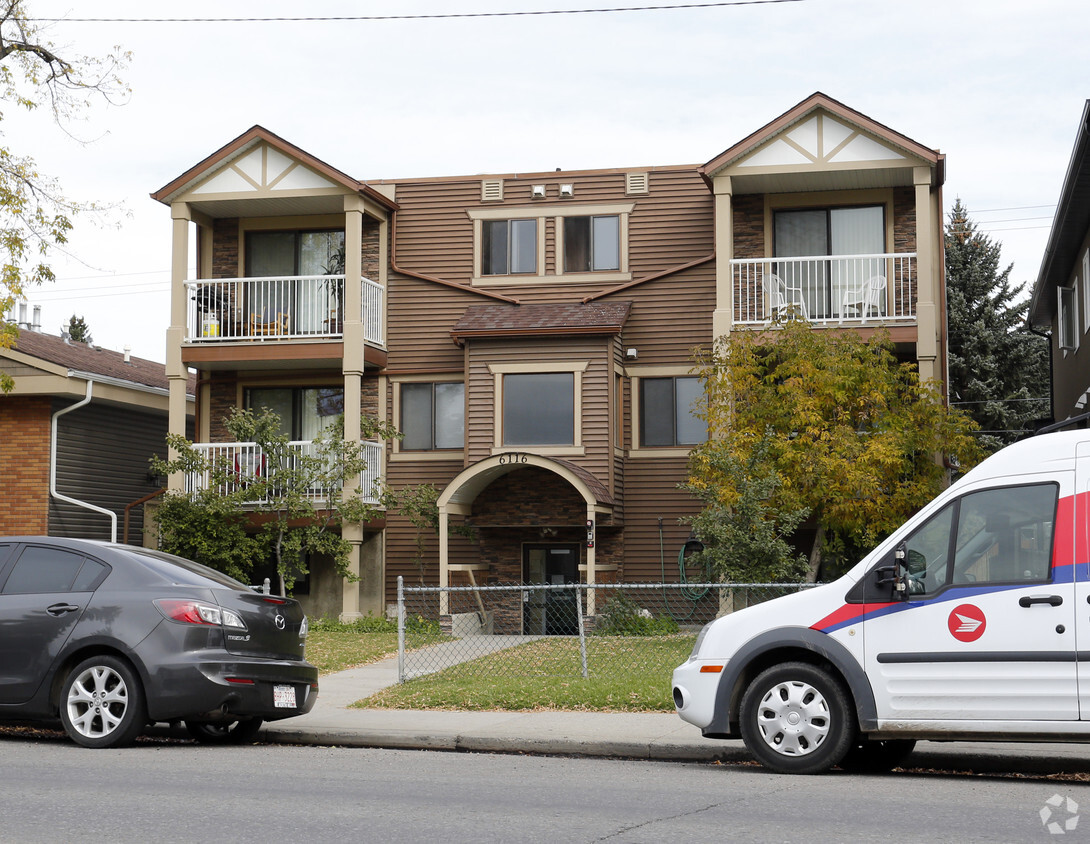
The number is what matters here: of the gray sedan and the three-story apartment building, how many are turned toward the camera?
1

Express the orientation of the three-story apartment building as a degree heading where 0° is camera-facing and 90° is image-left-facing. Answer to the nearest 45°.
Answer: approximately 0°

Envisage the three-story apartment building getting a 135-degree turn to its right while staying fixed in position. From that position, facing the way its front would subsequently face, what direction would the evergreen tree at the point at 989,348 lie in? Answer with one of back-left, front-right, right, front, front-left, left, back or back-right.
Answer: right

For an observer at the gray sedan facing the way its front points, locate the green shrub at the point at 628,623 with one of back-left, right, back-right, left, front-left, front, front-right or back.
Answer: right

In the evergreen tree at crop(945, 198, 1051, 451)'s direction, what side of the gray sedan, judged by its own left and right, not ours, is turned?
right

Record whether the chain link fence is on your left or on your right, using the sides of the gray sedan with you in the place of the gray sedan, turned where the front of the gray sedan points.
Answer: on your right

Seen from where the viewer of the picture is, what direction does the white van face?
facing to the left of the viewer

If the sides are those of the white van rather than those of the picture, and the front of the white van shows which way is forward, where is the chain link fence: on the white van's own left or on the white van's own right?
on the white van's own right

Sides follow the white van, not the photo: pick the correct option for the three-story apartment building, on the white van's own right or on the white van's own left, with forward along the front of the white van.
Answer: on the white van's own right

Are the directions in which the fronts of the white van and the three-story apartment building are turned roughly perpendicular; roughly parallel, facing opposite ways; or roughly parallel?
roughly perpendicular

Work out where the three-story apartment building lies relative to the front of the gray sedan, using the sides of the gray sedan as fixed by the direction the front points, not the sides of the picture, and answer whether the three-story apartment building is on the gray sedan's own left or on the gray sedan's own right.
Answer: on the gray sedan's own right

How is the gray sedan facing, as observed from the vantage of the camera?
facing away from the viewer and to the left of the viewer

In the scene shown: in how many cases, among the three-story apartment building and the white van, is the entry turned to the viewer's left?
1
